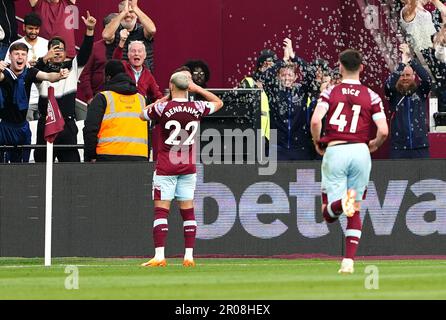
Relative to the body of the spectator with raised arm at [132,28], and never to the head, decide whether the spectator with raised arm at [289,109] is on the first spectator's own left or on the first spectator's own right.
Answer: on the first spectator's own left

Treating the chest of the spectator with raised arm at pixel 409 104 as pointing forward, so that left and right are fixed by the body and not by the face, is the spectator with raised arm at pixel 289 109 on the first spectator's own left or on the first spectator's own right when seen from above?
on the first spectator's own right

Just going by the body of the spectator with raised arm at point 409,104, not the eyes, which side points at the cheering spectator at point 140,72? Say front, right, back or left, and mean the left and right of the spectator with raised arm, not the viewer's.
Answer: right

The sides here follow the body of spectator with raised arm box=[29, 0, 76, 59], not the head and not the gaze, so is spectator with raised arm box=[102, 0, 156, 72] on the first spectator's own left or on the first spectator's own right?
on the first spectator's own left

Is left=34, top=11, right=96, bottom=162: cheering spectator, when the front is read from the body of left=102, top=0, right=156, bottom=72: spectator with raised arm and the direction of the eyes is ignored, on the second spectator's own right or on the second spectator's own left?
on the second spectator's own right

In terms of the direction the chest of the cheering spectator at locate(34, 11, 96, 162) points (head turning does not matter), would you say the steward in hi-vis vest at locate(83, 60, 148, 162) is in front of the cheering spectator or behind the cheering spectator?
in front

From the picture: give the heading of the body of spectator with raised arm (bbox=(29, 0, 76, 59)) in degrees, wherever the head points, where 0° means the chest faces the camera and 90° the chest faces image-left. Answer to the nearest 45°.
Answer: approximately 0°

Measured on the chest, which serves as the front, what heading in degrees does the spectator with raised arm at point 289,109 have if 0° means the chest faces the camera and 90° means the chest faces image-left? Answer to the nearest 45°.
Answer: approximately 0°

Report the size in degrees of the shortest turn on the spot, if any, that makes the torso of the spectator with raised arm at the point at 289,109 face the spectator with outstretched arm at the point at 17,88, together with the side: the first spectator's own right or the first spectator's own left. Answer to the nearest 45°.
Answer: approximately 90° to the first spectator's own right
